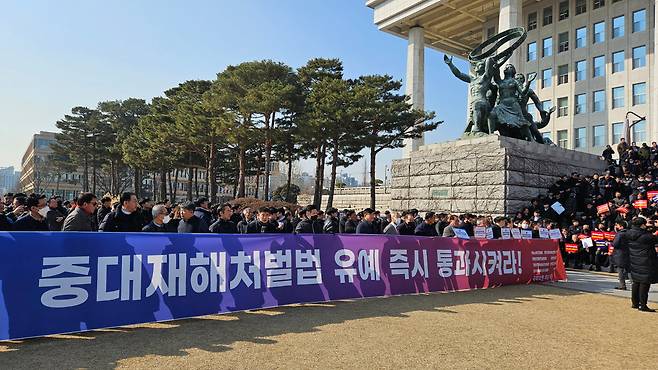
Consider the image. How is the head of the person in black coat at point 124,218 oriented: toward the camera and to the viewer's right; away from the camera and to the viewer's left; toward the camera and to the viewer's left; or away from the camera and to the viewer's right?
toward the camera and to the viewer's right

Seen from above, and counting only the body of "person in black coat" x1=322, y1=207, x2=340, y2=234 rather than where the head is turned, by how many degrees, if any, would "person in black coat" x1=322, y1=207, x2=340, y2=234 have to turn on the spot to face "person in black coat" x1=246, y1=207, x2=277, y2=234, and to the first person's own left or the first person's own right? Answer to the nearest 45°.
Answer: approximately 135° to the first person's own right

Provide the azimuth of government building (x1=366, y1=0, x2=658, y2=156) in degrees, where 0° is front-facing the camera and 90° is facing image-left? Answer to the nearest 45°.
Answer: approximately 45°

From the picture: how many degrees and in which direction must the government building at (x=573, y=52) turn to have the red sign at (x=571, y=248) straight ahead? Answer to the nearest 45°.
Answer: approximately 45° to its left
